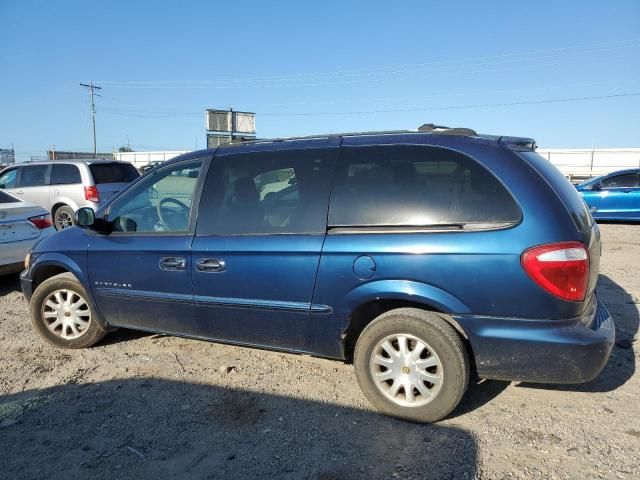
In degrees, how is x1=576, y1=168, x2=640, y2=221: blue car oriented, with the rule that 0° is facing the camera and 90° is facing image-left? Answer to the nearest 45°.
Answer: approximately 90°

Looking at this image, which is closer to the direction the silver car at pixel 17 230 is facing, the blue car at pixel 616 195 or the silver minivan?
the silver minivan

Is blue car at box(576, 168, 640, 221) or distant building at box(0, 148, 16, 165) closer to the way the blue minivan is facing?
the distant building

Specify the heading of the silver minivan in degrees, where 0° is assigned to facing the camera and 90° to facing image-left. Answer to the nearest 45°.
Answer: approximately 135°

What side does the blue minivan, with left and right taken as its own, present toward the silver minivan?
front

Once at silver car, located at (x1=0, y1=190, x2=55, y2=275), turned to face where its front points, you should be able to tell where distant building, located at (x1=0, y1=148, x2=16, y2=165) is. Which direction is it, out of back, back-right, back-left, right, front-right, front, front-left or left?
front-right

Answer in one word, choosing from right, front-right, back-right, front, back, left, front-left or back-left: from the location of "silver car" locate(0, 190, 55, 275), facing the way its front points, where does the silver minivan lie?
front-right

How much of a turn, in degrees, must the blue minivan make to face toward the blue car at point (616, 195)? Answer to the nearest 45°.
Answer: approximately 90° to its right

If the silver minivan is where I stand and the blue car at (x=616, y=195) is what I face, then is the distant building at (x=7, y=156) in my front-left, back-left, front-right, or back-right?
back-left

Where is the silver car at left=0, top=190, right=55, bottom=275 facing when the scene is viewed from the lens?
facing away from the viewer and to the left of the viewer

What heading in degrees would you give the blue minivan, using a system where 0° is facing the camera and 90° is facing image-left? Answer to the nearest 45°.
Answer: approximately 135°

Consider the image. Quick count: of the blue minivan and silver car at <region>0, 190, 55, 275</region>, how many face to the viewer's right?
0
